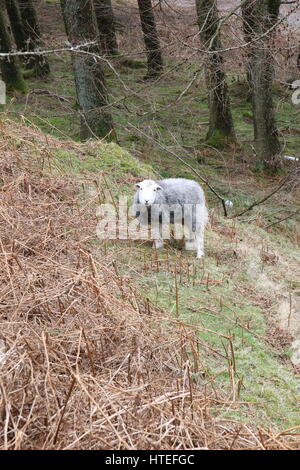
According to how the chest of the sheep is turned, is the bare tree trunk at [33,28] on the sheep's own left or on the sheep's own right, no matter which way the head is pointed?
on the sheep's own right

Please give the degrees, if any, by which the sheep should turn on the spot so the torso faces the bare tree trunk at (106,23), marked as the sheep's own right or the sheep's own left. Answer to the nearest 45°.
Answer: approximately 90° to the sheep's own right

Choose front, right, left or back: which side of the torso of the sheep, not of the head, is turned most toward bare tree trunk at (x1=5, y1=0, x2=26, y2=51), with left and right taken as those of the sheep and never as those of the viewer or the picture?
right

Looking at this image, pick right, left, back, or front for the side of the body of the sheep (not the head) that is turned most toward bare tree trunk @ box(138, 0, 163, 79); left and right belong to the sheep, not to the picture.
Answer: right

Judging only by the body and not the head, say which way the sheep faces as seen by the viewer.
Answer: to the viewer's left
